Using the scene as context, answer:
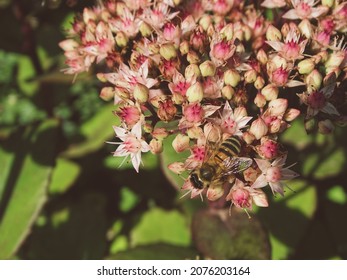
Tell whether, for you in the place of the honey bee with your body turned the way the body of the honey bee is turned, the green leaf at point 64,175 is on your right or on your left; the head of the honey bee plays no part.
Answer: on your right

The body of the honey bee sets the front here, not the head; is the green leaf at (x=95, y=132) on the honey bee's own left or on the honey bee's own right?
on the honey bee's own right

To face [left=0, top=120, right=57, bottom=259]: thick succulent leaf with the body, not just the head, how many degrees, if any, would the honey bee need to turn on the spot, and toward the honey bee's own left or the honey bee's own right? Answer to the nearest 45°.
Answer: approximately 90° to the honey bee's own right

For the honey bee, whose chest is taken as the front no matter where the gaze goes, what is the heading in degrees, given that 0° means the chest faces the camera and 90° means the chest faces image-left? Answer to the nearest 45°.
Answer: approximately 45°
